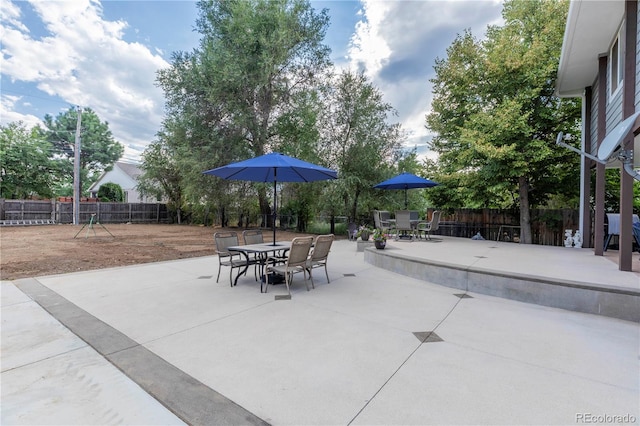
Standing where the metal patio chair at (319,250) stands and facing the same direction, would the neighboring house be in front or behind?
in front

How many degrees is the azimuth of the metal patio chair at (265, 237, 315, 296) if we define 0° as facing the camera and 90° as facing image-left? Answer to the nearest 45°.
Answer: approximately 135°

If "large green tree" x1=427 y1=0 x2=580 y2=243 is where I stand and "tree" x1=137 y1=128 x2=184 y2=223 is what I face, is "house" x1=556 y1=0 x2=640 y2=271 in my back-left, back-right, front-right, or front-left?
back-left

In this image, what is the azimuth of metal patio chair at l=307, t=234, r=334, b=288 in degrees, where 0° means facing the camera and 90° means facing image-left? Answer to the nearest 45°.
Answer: approximately 135°

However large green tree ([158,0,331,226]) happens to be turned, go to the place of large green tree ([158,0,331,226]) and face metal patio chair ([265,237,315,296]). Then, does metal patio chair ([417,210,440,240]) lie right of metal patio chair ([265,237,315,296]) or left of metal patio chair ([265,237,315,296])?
left

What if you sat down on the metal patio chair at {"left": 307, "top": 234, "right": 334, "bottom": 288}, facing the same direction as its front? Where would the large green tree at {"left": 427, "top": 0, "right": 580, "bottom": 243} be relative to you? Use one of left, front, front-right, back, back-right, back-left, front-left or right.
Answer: right

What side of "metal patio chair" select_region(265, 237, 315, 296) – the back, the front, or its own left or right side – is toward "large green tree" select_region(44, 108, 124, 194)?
front

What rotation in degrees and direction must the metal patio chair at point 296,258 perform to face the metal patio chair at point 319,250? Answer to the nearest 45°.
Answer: approximately 90° to its right

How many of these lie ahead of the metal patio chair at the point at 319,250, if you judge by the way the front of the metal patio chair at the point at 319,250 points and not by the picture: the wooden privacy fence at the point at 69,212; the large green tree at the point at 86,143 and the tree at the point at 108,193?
3

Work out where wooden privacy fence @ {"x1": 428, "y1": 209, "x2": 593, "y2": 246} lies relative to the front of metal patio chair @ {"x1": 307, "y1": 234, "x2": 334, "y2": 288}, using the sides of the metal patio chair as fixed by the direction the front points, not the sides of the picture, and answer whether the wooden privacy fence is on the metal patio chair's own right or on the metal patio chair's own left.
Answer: on the metal patio chair's own right

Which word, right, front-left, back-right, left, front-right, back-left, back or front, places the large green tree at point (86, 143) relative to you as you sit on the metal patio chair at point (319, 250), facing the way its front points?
front

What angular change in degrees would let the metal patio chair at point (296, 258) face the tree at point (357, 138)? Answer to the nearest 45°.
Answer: approximately 45° to its right

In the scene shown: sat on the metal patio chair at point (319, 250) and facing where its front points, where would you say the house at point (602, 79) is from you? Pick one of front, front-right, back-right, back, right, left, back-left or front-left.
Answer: back-right

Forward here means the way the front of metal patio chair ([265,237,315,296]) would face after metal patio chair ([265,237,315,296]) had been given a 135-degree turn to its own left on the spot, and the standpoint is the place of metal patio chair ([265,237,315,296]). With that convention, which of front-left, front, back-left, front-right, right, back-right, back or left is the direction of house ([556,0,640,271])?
left

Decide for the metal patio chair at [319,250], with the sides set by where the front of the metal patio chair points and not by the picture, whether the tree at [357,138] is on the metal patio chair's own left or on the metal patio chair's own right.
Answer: on the metal patio chair's own right

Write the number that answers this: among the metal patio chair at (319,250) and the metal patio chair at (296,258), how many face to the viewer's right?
0
